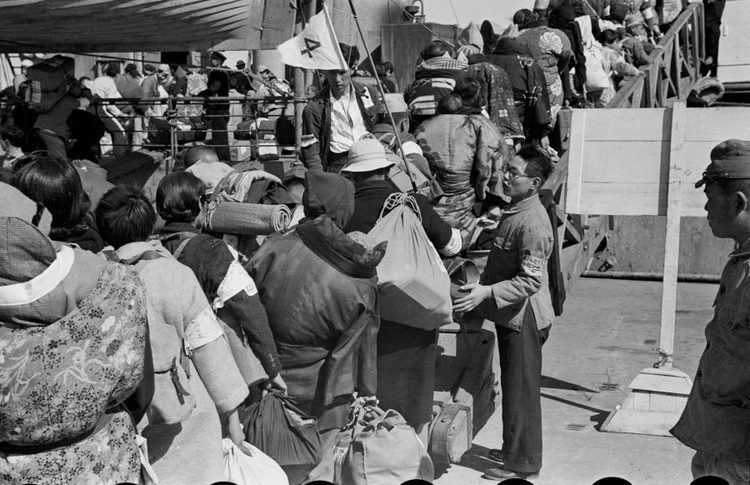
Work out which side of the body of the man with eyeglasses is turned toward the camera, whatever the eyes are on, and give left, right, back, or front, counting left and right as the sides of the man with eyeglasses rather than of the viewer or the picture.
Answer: left

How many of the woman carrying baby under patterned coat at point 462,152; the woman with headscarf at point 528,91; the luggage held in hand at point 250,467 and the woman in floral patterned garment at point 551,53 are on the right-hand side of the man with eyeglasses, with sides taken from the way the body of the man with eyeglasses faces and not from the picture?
3

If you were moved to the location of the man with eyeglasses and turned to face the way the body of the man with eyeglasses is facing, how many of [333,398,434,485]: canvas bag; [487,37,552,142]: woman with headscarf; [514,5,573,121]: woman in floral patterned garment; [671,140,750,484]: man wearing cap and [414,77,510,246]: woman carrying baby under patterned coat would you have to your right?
3

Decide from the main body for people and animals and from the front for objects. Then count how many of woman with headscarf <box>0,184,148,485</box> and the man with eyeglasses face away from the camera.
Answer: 1

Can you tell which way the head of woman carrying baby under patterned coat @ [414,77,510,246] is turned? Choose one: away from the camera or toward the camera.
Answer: away from the camera

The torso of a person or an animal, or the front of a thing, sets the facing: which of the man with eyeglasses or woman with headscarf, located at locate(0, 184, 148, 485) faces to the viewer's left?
the man with eyeglasses

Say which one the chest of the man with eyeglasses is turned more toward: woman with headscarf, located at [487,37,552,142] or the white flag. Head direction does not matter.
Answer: the white flag

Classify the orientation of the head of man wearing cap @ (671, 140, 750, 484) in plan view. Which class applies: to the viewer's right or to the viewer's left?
to the viewer's left

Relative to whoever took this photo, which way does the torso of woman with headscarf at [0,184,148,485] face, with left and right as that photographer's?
facing away from the viewer

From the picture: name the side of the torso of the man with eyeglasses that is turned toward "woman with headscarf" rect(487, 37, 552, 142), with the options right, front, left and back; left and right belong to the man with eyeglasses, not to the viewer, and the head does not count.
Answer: right

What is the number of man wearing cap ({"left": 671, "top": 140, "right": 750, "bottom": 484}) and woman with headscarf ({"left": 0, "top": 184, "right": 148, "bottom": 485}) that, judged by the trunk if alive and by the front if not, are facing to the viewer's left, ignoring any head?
1

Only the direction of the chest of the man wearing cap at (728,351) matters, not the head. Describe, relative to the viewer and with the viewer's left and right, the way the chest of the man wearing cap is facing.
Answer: facing to the left of the viewer
